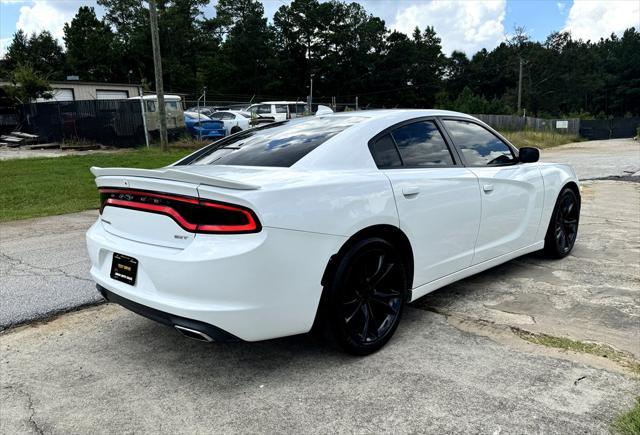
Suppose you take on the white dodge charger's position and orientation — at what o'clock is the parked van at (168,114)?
The parked van is roughly at 10 o'clock from the white dodge charger.

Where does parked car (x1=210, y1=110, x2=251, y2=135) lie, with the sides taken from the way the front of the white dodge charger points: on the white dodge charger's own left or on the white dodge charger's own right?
on the white dodge charger's own left

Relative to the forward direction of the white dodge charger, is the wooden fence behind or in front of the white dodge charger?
in front

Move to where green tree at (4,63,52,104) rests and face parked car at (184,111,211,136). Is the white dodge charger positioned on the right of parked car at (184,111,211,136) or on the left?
right

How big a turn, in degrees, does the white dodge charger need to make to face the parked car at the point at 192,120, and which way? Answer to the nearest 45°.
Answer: approximately 45° to its left

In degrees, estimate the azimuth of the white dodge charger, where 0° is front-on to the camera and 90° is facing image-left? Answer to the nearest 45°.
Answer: approximately 225°

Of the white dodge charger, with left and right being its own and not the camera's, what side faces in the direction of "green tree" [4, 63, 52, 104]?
left

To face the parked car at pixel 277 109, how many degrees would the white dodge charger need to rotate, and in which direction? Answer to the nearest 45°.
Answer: approximately 45° to its left

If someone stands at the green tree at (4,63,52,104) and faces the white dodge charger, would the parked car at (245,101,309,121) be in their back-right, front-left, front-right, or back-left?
front-left
